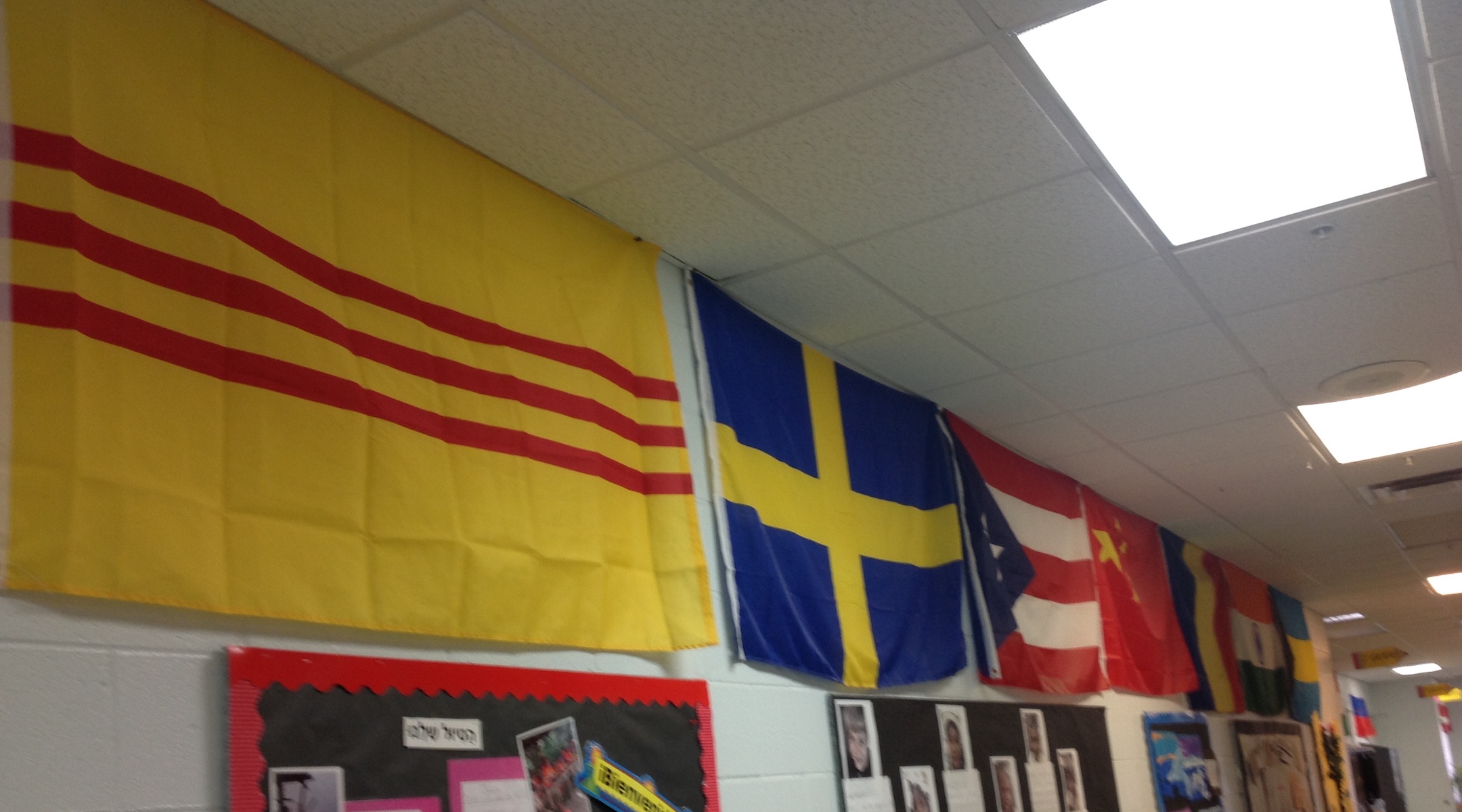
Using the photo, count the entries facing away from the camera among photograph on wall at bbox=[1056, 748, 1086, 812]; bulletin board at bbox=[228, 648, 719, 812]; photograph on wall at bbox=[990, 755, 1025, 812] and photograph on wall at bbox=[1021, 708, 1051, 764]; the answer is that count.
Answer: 0

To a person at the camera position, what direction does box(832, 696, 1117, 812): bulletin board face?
facing the viewer and to the right of the viewer

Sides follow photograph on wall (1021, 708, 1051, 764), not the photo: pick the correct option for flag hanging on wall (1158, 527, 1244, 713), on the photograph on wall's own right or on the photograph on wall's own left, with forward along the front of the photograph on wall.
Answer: on the photograph on wall's own left

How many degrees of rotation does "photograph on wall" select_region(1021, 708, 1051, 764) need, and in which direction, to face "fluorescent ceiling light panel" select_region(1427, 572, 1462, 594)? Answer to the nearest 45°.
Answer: approximately 90° to its left

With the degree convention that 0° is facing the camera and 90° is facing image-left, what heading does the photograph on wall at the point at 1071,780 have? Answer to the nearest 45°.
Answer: approximately 315°

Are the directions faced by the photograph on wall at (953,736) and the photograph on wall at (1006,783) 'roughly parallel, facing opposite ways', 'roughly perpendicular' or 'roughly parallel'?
roughly parallel

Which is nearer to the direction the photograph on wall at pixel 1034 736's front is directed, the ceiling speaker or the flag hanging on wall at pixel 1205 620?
the ceiling speaker

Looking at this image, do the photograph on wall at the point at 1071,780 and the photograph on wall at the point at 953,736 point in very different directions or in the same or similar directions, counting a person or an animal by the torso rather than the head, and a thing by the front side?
same or similar directions

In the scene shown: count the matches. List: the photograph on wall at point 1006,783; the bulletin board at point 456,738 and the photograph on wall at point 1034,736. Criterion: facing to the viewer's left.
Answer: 0

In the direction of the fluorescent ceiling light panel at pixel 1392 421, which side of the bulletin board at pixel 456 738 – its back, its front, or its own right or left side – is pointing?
left
